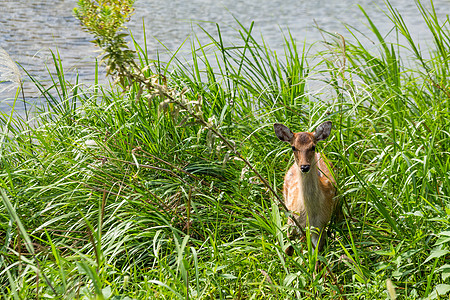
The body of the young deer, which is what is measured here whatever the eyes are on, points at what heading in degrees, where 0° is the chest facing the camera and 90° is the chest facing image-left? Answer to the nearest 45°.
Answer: approximately 0°
